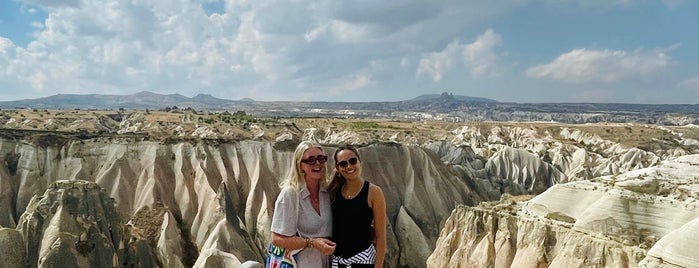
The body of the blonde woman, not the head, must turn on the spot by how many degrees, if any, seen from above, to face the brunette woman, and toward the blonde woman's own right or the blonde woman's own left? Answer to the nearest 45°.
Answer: approximately 45° to the blonde woman's own left

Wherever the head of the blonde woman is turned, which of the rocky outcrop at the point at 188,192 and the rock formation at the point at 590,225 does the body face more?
the rock formation

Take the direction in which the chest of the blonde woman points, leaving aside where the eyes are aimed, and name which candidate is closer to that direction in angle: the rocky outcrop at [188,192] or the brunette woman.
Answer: the brunette woman

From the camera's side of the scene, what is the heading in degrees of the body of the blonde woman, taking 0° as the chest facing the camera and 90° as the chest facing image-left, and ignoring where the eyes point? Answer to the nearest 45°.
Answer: approximately 315°

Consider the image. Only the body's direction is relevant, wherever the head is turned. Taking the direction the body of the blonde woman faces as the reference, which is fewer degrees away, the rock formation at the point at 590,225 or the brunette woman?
the brunette woman

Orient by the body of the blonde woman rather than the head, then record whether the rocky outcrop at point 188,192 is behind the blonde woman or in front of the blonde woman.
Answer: behind

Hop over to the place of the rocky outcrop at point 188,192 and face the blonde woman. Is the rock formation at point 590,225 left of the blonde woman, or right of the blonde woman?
left

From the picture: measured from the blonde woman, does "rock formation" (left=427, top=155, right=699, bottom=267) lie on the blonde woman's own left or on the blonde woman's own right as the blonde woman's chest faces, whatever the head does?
on the blonde woman's own left

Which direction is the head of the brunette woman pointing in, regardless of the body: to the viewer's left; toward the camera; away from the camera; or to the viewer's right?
toward the camera
